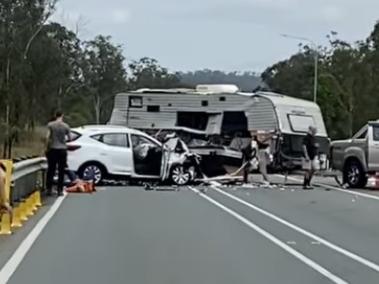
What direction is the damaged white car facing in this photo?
to the viewer's right

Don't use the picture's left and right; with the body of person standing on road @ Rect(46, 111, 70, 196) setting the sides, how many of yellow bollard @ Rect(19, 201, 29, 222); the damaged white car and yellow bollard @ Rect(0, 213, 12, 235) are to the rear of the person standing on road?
2

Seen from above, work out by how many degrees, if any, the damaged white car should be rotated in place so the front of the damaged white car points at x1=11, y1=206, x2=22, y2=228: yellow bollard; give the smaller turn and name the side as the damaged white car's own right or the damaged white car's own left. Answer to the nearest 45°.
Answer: approximately 90° to the damaged white car's own right

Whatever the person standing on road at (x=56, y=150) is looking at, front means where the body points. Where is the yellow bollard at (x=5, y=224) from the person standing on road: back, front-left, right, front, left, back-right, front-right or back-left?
back
